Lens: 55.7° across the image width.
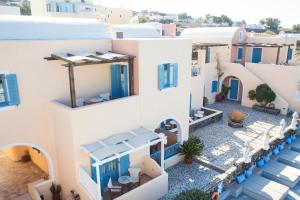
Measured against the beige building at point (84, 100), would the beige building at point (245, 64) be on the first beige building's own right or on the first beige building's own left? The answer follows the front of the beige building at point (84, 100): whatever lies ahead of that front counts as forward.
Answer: on the first beige building's own left

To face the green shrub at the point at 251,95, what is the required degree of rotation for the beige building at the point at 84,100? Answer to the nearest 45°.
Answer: approximately 90° to its left

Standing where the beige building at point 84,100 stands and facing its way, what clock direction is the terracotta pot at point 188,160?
The terracotta pot is roughly at 10 o'clock from the beige building.

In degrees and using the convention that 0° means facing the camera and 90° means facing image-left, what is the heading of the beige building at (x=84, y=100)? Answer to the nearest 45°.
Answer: approximately 315°

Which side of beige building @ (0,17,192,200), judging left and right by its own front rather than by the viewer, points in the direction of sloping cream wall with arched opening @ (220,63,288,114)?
left

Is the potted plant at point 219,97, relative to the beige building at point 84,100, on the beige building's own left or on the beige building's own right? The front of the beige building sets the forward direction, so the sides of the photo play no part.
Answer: on the beige building's own left

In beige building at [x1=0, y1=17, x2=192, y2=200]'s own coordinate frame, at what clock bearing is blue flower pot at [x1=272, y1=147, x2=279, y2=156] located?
The blue flower pot is roughly at 10 o'clock from the beige building.

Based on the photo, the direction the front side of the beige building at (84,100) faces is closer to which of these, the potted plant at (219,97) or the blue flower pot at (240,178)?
the blue flower pot

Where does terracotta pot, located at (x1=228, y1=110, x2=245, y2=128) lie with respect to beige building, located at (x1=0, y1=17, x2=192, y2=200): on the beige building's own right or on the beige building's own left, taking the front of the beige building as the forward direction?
on the beige building's own left
